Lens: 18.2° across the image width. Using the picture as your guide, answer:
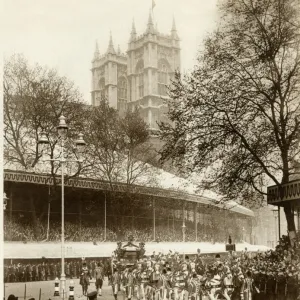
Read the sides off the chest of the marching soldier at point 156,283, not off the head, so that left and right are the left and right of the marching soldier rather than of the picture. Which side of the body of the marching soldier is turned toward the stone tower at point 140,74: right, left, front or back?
back

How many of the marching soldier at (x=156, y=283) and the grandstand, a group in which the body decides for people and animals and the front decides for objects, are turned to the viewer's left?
0

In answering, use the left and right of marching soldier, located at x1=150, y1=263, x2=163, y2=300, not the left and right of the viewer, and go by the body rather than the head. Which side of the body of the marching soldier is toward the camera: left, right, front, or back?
front

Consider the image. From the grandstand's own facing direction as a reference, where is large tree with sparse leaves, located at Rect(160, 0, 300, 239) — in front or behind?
in front

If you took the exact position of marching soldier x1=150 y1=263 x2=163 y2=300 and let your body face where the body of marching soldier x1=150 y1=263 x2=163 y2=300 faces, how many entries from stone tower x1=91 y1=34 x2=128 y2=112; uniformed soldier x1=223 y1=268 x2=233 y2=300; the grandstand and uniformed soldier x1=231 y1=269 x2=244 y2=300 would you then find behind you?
2

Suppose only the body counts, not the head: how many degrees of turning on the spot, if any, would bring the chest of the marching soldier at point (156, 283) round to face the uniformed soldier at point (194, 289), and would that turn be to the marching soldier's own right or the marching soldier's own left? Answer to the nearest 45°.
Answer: approximately 45° to the marching soldier's own left

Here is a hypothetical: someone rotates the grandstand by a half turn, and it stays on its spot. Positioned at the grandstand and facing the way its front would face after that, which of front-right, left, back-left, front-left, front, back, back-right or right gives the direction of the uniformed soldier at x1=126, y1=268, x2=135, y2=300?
back-left

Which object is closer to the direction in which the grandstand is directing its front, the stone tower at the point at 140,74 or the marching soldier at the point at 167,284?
the marching soldier

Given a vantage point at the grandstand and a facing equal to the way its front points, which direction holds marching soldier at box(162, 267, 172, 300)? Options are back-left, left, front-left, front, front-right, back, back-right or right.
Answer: front-right

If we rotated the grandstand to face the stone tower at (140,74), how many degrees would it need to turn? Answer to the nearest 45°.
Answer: approximately 135° to its left

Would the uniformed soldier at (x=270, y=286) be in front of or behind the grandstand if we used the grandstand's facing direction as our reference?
in front

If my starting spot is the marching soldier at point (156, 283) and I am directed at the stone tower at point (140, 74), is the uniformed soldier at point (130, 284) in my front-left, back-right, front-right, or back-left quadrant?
front-left

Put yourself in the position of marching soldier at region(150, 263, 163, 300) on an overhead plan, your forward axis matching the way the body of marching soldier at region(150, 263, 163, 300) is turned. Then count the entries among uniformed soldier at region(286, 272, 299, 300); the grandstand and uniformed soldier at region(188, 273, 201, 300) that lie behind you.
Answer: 1

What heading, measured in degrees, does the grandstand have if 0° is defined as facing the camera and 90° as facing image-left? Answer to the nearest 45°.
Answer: approximately 315°

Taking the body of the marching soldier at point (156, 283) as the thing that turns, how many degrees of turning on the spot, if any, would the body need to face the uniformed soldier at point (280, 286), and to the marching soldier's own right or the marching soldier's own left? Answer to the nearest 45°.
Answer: approximately 45° to the marching soldier's own left

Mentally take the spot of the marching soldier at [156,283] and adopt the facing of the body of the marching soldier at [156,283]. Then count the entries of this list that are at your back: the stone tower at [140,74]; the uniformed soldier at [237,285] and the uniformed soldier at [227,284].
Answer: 1
